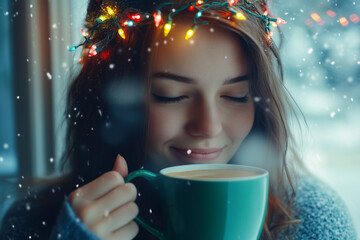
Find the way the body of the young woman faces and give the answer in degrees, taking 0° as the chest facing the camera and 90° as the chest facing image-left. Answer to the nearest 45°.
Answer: approximately 0°
